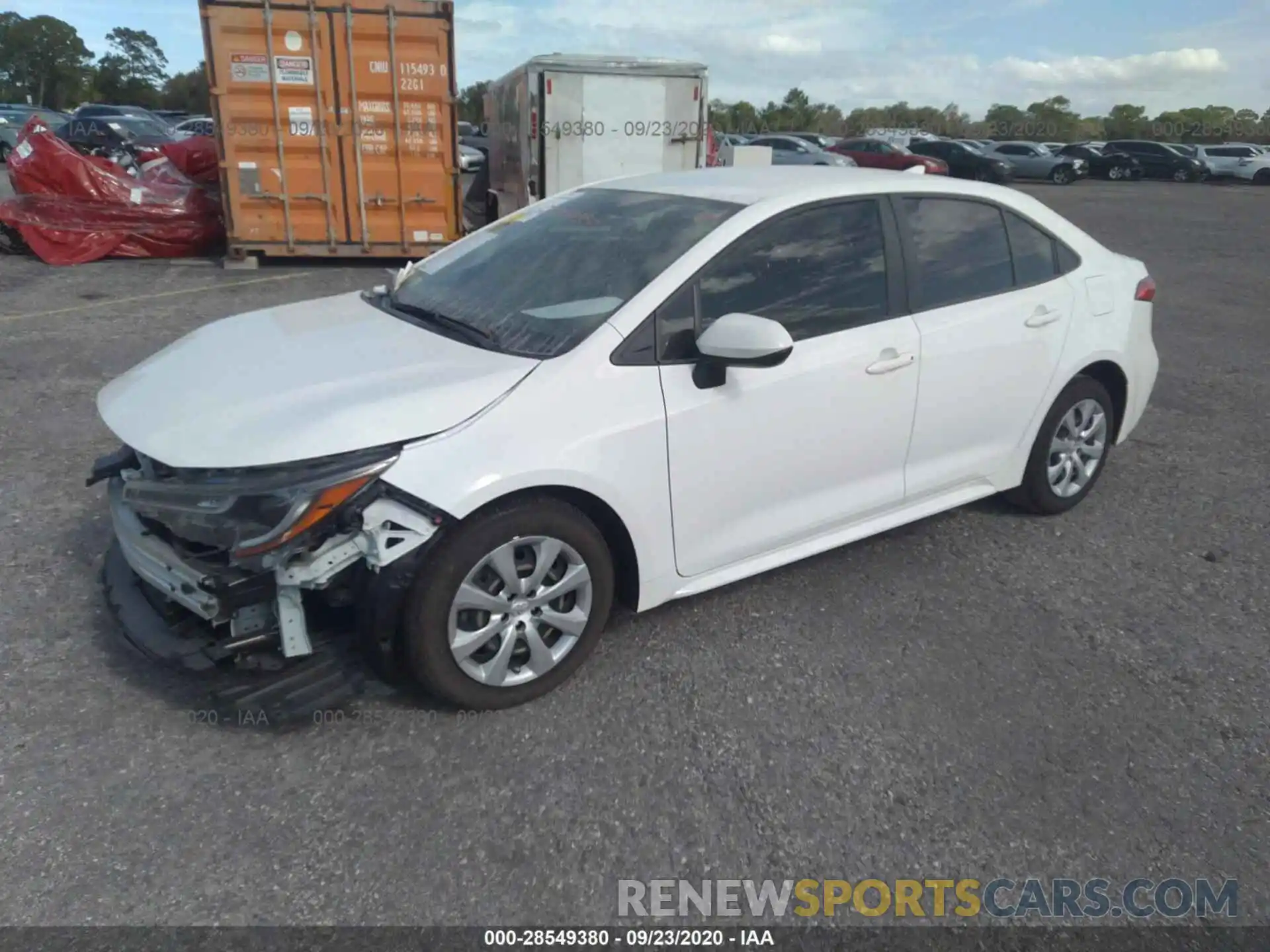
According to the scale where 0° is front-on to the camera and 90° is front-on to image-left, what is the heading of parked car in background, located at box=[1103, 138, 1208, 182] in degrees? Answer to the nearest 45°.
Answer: approximately 315°

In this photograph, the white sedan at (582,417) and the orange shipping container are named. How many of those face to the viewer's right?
0

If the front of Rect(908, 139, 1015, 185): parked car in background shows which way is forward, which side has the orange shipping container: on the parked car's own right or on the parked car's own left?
on the parked car's own right

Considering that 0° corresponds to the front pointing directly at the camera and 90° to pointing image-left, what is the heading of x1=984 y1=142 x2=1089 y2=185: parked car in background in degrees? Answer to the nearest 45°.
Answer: approximately 315°

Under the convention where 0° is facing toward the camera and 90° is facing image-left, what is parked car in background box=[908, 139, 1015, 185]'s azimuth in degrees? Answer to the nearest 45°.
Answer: approximately 315°

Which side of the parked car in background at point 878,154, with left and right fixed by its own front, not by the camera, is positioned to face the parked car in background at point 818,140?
back
